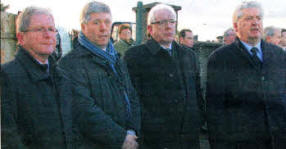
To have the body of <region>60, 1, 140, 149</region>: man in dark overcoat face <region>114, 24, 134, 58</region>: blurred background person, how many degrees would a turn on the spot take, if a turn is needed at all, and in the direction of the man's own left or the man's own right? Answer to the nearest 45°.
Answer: approximately 135° to the man's own left

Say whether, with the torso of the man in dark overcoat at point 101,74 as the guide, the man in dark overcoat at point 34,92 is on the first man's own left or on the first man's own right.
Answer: on the first man's own right

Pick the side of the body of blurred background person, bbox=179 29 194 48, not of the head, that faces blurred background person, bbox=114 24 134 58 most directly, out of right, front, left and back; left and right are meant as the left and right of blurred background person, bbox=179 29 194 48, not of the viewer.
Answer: back

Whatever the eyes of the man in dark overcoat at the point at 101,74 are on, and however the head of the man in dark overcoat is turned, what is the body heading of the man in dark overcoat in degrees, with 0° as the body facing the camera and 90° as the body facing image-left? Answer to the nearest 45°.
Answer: approximately 315°

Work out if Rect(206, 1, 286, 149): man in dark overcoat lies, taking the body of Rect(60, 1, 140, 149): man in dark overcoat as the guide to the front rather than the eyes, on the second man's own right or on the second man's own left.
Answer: on the second man's own left

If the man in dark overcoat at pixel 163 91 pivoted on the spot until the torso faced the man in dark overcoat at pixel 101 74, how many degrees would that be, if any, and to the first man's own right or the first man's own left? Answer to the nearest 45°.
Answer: approximately 90° to the first man's own right

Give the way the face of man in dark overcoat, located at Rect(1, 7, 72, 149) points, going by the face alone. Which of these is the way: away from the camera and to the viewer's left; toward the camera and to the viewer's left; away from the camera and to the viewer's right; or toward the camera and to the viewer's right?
toward the camera and to the viewer's right

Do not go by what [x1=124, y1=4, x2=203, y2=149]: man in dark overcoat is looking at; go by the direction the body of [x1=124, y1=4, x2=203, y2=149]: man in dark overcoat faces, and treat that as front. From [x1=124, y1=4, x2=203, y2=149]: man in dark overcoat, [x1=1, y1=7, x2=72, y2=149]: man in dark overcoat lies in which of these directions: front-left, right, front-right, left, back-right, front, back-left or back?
right

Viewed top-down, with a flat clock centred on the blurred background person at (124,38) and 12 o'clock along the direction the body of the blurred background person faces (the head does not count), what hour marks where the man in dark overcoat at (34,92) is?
The man in dark overcoat is roughly at 2 o'clock from the blurred background person.

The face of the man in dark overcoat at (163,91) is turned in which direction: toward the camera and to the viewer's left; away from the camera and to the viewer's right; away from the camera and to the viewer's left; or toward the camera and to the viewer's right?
toward the camera and to the viewer's right

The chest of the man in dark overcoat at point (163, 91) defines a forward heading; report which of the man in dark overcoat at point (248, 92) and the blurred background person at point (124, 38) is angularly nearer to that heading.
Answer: the man in dark overcoat
